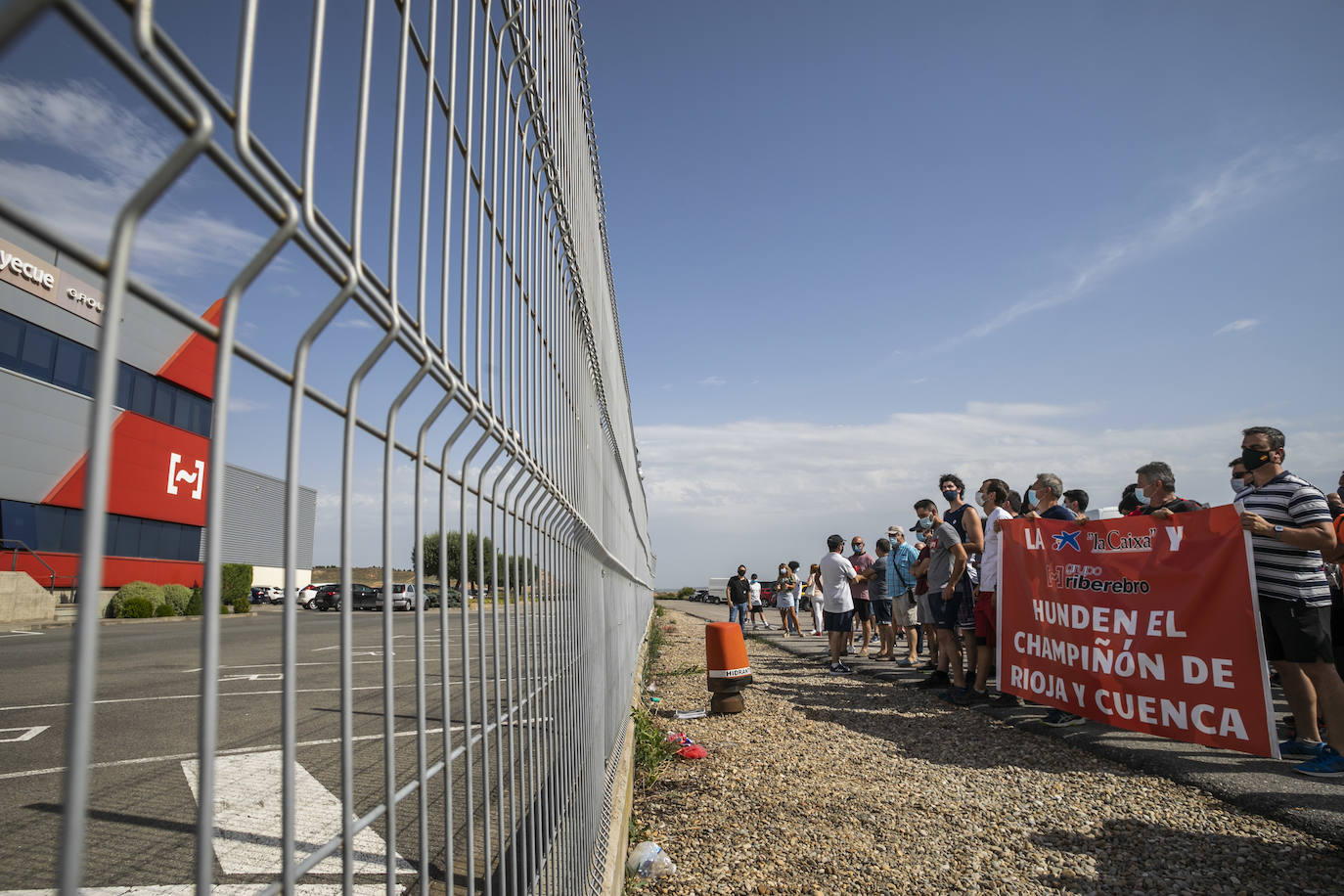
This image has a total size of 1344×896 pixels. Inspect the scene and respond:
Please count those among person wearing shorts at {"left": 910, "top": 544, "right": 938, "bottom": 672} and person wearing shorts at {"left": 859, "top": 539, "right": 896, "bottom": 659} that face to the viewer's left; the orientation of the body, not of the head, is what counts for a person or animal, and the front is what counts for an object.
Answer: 2

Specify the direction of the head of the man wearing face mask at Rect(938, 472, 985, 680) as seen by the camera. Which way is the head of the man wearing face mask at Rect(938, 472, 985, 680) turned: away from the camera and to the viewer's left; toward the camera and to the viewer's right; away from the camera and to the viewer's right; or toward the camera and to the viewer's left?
toward the camera and to the viewer's left

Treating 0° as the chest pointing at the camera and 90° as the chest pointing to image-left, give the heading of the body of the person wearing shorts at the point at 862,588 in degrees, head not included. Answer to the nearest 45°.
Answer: approximately 45°

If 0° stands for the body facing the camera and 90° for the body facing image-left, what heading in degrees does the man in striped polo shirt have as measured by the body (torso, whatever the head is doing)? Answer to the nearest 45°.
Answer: approximately 45°

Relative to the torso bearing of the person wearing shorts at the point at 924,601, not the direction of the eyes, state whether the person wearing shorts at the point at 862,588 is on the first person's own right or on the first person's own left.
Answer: on the first person's own right

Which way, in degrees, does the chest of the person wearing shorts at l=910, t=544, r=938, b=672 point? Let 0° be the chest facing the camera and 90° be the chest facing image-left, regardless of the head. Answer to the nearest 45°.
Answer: approximately 90°

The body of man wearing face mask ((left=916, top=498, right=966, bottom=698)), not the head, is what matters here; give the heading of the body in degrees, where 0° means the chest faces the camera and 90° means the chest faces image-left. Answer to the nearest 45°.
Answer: approximately 45°

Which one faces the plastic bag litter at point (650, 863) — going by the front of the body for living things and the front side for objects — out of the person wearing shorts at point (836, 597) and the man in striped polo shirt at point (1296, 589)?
the man in striped polo shirt

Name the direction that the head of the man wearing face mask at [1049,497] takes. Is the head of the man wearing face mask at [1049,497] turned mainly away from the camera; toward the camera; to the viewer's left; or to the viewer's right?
to the viewer's left
